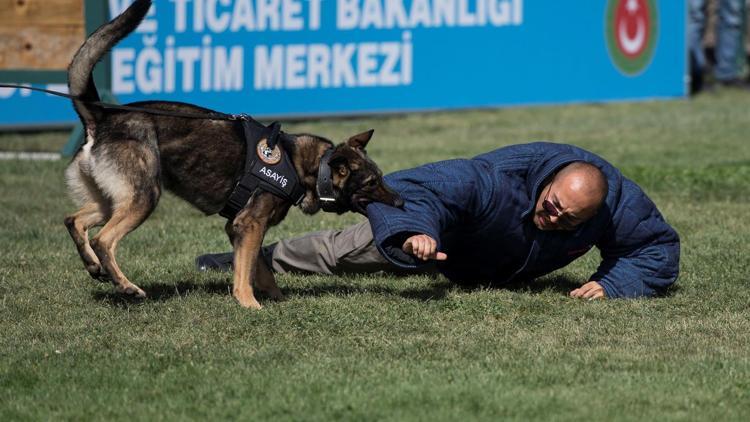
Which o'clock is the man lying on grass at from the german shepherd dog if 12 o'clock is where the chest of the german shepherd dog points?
The man lying on grass is roughly at 12 o'clock from the german shepherd dog.

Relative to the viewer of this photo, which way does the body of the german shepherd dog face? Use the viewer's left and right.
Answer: facing to the right of the viewer

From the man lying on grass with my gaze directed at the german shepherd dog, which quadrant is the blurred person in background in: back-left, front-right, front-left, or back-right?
back-right

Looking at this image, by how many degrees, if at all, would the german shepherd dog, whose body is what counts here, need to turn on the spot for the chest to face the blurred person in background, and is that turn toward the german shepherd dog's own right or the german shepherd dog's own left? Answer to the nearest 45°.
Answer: approximately 45° to the german shepherd dog's own left

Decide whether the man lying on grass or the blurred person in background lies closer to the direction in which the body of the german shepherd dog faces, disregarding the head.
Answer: the man lying on grass

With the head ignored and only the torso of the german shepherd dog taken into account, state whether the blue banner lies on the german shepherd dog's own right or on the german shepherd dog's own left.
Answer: on the german shepherd dog's own left
